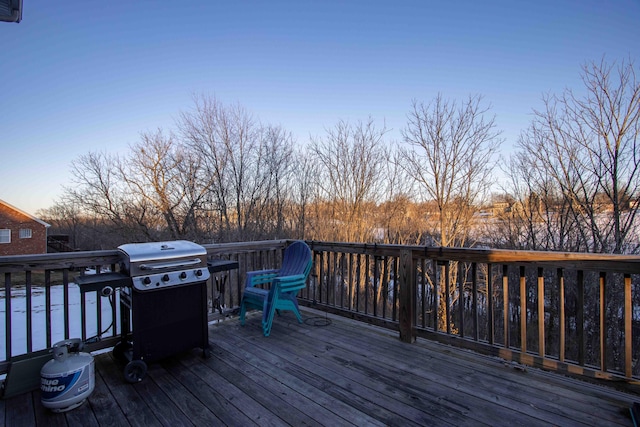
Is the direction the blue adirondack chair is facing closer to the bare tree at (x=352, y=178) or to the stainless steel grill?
the stainless steel grill

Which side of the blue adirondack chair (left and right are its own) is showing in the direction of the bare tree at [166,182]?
right

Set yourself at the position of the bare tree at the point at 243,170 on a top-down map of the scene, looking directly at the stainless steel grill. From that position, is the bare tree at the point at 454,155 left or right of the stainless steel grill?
left

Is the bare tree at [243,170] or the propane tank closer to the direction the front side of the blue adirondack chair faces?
the propane tank

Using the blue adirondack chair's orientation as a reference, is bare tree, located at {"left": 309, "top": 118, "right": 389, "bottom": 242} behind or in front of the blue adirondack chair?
behind

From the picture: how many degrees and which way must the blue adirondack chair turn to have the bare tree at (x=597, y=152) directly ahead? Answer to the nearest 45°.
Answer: approximately 135° to its left

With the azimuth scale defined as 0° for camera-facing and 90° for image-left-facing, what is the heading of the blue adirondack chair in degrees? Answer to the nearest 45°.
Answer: approximately 45°

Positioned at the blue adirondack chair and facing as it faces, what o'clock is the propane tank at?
The propane tank is roughly at 12 o'clock from the blue adirondack chair.

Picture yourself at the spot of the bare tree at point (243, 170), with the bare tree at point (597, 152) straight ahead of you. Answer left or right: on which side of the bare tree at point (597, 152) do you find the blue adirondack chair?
right

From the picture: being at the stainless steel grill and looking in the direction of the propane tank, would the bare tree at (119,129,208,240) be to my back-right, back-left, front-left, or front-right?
back-right

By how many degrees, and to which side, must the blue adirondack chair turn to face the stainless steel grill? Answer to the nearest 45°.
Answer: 0° — it already faces it

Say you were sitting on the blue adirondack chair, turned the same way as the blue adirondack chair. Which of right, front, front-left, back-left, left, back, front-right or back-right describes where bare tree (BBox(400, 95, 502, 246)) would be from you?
back

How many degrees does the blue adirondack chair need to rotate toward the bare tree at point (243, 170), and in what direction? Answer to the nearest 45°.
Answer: approximately 135° to its right
